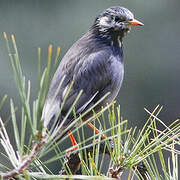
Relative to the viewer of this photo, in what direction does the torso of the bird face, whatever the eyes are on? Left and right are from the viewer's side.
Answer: facing to the right of the viewer
